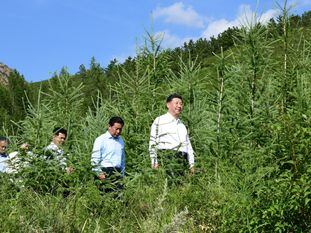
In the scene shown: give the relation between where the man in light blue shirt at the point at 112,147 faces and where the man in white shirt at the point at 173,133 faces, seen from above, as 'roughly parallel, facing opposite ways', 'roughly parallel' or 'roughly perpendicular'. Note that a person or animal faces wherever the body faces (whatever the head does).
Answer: roughly parallel

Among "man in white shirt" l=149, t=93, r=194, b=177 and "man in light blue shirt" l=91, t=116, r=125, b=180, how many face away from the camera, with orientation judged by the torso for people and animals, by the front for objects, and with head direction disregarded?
0

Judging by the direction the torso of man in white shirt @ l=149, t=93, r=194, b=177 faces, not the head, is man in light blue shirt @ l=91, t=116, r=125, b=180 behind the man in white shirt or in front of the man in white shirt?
behind

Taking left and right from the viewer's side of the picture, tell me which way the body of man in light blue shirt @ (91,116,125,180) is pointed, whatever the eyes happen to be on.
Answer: facing the viewer and to the right of the viewer

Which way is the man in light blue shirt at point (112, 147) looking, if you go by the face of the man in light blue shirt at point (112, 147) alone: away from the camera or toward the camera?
toward the camera

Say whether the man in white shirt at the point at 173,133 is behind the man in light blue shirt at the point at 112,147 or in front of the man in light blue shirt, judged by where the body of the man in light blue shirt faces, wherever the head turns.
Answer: in front
